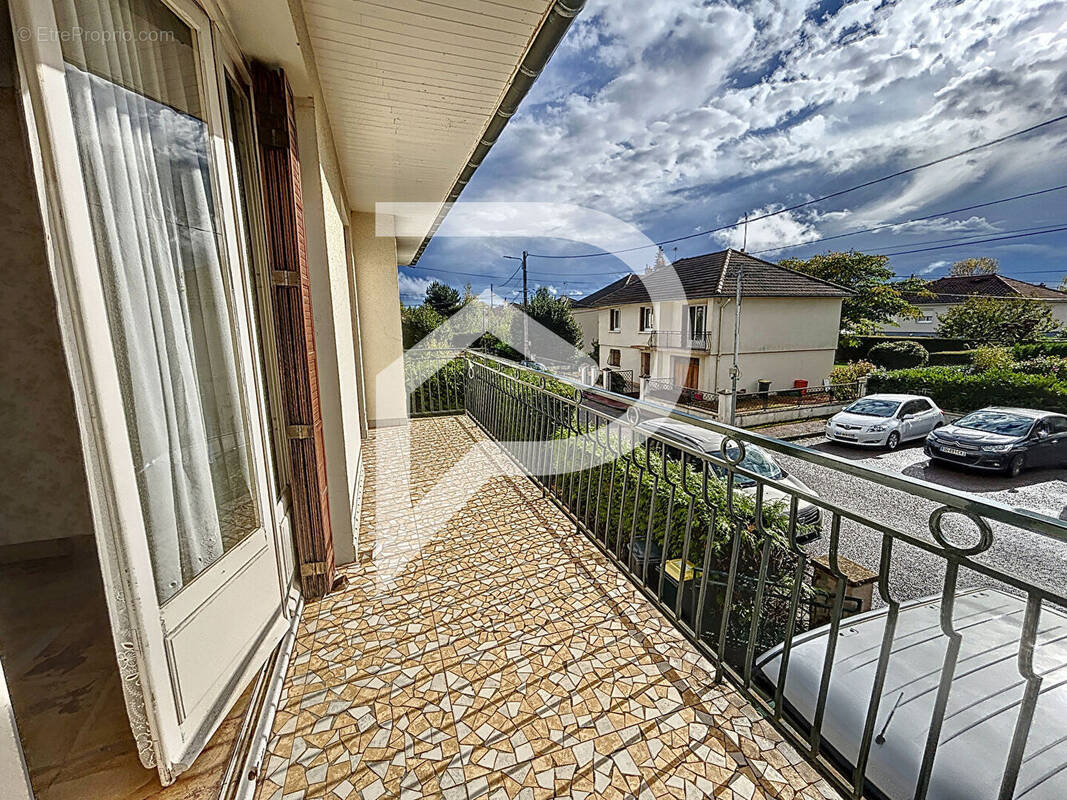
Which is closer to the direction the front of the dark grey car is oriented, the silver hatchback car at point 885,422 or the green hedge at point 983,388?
the silver hatchback car

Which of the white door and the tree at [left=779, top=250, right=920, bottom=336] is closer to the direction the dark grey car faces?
the white door

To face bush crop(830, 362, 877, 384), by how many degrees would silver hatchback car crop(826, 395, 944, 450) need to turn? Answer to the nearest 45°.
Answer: approximately 135° to its right

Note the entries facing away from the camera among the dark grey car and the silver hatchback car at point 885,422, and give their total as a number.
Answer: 0

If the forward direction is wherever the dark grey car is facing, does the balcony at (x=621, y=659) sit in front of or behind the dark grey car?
in front

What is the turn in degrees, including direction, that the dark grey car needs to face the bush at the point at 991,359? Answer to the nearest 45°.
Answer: approximately 135° to its right

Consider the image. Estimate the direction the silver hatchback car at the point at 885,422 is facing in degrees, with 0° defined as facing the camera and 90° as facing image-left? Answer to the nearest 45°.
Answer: approximately 45°

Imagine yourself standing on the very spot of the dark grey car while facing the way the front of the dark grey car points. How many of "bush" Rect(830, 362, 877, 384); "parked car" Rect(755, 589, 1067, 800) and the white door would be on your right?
1

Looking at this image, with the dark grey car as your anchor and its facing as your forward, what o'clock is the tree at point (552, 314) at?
The tree is roughly at 2 o'clock from the dark grey car.

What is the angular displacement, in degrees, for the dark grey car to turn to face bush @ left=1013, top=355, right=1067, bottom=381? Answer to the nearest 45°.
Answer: approximately 135° to its right

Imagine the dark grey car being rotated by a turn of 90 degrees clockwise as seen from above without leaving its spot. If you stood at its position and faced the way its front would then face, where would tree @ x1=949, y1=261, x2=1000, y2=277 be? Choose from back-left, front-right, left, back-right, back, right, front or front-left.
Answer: front-right

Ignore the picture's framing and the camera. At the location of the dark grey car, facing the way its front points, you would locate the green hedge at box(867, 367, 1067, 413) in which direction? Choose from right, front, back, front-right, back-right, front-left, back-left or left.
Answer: back-right

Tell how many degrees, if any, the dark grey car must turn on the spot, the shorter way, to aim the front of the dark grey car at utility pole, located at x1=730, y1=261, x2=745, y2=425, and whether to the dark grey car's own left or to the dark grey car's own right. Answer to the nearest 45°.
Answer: approximately 45° to the dark grey car's own right
